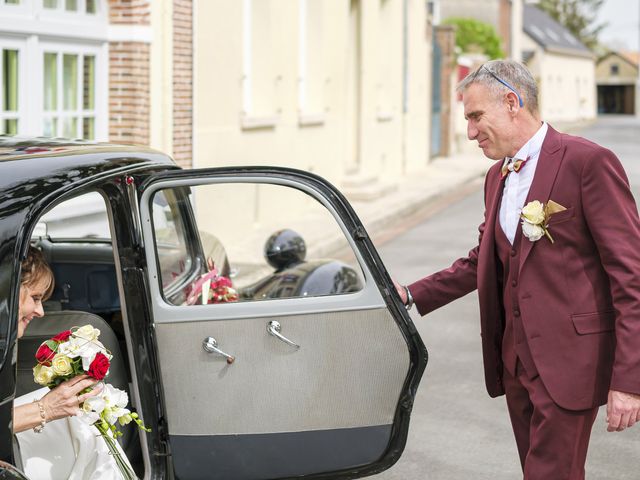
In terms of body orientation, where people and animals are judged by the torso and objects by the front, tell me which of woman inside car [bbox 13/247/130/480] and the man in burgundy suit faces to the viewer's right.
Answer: the woman inside car

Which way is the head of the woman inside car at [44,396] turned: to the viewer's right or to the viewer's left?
to the viewer's right

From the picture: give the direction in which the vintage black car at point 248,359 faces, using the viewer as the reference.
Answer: facing away from the viewer and to the right of the viewer

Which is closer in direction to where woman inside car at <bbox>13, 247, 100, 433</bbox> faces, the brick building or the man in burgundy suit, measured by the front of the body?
the man in burgundy suit

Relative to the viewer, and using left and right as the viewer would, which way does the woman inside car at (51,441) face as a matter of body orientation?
facing to the right of the viewer

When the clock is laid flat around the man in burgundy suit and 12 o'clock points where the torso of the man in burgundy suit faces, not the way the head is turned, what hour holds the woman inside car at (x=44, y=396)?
The woman inside car is roughly at 1 o'clock from the man in burgundy suit.

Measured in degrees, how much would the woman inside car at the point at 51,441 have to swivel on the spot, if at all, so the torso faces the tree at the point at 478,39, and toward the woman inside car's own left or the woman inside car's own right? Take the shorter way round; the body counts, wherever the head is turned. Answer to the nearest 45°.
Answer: approximately 90° to the woman inside car's own left

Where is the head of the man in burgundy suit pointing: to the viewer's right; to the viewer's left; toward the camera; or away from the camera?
to the viewer's left
